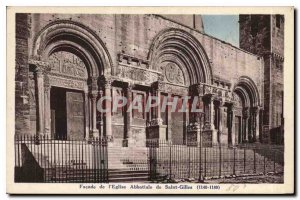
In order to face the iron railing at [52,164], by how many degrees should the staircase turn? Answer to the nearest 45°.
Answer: approximately 45° to its right
